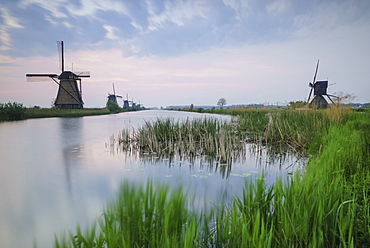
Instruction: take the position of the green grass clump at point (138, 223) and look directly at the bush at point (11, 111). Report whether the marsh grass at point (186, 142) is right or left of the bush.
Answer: right

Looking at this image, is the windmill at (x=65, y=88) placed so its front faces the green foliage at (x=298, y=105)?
no
